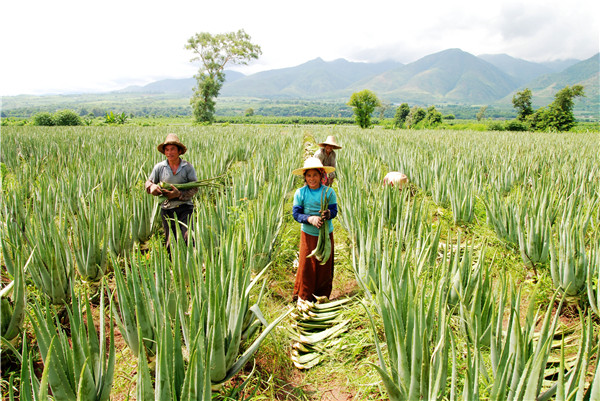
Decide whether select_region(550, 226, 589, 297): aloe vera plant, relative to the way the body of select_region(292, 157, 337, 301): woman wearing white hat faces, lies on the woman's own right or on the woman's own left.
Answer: on the woman's own left

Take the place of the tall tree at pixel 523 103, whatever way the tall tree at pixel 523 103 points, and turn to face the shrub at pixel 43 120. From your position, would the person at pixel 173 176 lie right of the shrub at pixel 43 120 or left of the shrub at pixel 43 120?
left

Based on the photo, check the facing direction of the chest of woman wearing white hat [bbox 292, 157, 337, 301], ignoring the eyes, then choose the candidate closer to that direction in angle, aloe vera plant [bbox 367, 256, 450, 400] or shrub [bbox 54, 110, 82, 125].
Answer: the aloe vera plant

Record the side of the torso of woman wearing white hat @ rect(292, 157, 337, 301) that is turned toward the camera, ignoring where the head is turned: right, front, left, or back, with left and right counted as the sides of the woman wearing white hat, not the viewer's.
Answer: front

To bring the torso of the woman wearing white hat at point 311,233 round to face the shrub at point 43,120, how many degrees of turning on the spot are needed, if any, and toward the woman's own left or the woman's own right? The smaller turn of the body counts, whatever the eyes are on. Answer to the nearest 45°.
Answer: approximately 135° to the woman's own right

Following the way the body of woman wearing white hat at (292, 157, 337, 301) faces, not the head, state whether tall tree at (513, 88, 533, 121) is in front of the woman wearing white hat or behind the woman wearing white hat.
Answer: behind

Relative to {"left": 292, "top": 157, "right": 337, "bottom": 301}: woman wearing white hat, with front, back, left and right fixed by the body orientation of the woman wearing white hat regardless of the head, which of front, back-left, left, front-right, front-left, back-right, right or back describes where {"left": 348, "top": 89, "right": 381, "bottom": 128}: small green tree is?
back

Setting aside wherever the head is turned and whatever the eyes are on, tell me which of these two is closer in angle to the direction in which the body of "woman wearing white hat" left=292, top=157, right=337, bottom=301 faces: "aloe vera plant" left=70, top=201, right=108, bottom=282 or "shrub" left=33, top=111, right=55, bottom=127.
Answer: the aloe vera plant

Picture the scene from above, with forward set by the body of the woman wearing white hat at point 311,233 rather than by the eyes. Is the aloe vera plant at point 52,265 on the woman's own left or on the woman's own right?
on the woman's own right

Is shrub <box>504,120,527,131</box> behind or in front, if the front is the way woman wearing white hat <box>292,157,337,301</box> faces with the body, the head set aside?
behind

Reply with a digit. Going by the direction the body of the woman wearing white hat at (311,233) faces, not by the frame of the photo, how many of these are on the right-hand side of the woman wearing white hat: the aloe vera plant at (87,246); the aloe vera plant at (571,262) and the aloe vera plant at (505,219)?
1
